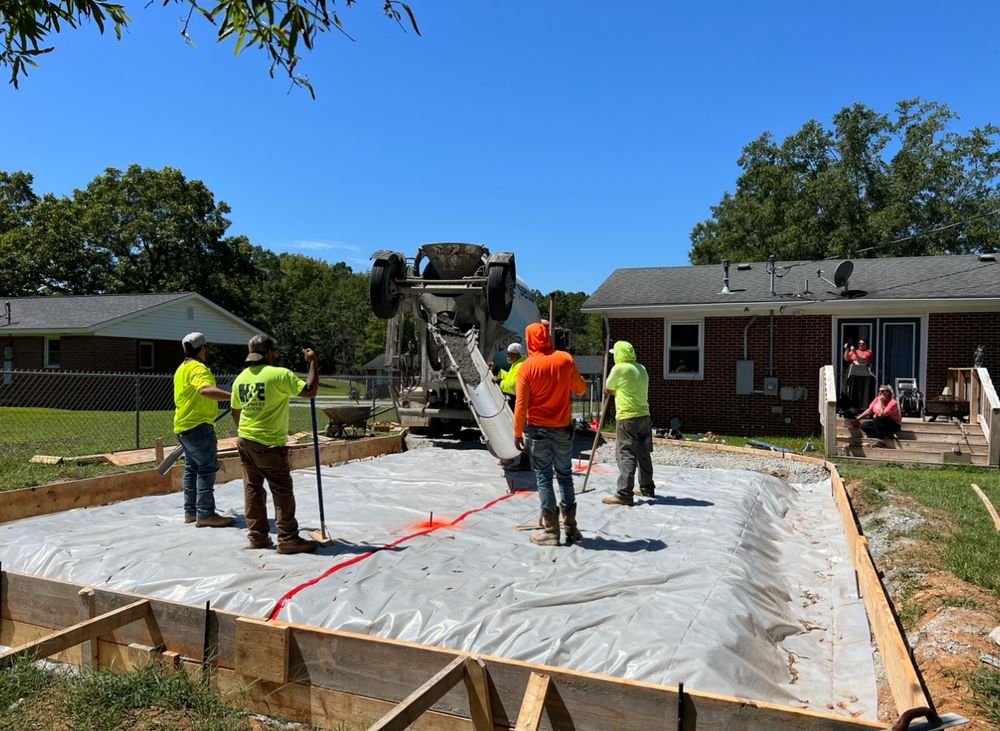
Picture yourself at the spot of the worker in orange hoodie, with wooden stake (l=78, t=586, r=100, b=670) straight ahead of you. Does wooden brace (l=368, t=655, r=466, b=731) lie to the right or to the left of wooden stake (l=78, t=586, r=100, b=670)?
left

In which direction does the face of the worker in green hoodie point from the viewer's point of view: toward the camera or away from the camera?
away from the camera

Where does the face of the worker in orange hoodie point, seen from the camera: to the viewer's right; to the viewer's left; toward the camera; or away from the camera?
away from the camera

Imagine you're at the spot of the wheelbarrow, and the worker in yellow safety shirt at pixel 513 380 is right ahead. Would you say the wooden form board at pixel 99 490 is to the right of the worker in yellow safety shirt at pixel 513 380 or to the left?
right

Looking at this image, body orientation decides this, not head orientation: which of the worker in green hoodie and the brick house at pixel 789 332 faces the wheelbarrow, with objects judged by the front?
the worker in green hoodie

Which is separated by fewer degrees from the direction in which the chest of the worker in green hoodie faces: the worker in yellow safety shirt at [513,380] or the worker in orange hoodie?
the worker in yellow safety shirt

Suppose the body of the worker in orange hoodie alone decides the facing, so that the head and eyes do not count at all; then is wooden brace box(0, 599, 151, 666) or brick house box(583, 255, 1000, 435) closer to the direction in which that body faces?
the brick house

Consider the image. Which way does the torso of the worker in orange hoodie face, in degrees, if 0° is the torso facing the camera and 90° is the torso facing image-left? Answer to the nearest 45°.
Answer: approximately 180°

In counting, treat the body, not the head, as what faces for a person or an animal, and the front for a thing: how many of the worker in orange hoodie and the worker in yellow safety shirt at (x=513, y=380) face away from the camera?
1

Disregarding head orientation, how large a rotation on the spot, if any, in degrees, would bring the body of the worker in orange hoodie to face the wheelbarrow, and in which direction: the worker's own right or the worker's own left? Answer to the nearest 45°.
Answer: approximately 45° to the worker's own left

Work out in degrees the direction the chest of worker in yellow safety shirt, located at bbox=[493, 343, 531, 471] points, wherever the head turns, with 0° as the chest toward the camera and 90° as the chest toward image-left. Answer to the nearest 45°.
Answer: approximately 90°
